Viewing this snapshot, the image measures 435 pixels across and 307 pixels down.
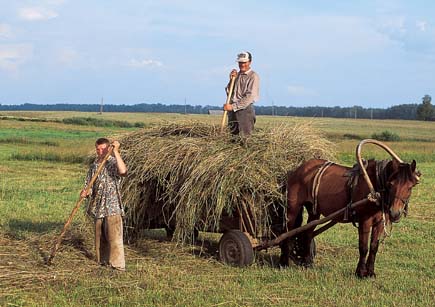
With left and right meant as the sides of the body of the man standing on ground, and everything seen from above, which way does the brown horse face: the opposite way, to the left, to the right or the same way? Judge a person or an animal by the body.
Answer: to the left

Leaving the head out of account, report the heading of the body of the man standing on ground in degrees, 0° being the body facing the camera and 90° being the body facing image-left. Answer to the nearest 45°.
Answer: approximately 45°

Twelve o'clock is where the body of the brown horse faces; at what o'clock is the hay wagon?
The hay wagon is roughly at 5 o'clock from the brown horse.

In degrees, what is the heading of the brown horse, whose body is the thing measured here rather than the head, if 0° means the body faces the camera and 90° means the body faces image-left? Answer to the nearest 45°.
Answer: approximately 315°

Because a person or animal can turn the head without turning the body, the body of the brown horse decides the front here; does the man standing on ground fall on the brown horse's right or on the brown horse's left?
on the brown horse's right

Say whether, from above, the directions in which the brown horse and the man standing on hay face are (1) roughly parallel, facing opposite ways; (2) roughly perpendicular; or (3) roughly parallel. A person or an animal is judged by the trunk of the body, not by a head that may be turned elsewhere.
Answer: roughly perpendicular

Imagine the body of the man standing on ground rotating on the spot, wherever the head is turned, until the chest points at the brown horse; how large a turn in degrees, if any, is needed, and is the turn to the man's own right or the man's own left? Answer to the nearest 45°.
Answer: approximately 135° to the man's own left

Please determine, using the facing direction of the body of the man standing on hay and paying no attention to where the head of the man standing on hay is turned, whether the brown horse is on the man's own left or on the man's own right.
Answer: on the man's own left
